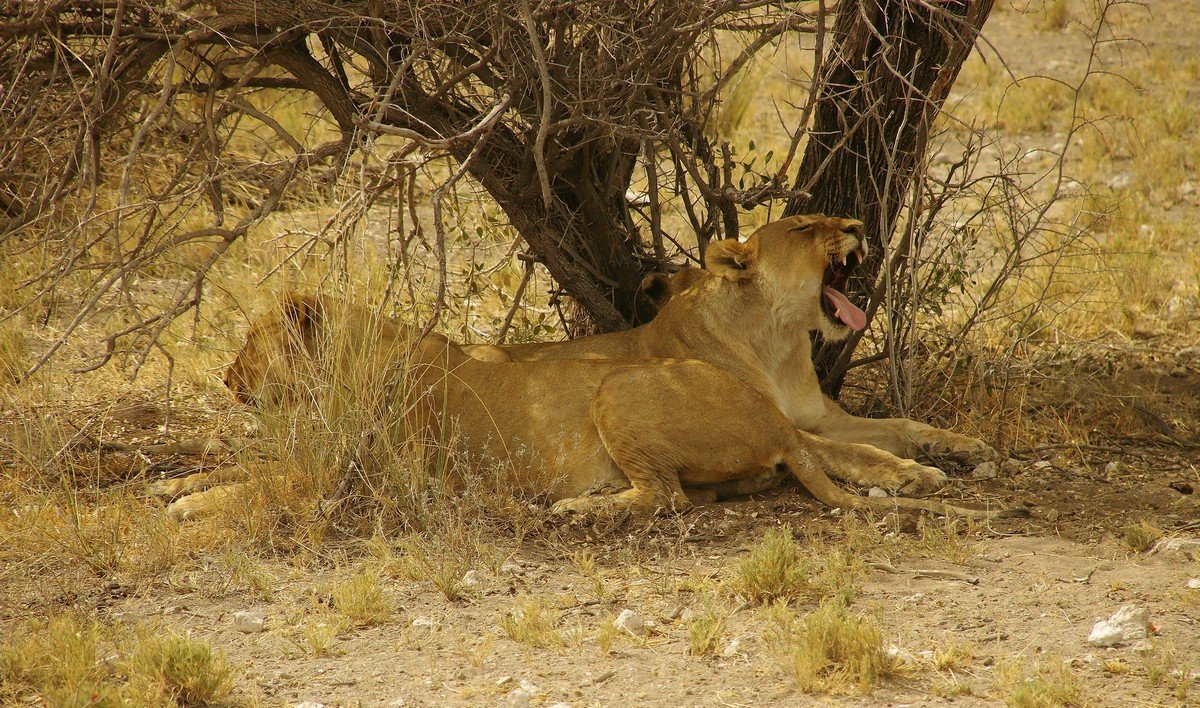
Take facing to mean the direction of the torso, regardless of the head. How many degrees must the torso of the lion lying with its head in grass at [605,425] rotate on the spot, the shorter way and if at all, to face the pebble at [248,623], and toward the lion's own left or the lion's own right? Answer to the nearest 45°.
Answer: approximately 45° to the lion's own left

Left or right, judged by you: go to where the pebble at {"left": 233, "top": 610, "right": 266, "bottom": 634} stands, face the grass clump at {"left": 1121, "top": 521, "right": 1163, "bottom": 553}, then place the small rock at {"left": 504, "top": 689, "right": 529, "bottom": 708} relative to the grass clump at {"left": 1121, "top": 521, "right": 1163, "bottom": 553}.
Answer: right

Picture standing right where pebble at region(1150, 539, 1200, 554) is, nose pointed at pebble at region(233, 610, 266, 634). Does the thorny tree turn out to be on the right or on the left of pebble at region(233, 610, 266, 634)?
right

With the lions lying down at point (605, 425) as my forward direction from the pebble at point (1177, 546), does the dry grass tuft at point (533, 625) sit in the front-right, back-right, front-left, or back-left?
front-left

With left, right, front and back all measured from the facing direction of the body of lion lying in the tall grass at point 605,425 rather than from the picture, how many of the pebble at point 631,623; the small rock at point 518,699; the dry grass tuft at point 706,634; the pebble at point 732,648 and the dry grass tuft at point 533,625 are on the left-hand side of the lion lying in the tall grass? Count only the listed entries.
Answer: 5

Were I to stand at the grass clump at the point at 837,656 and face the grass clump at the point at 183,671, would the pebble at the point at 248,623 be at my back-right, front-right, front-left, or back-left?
front-right
